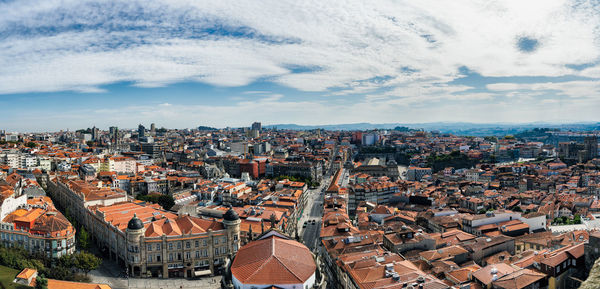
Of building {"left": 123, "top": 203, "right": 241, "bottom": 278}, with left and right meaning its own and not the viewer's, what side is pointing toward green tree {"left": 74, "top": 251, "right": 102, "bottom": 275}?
right

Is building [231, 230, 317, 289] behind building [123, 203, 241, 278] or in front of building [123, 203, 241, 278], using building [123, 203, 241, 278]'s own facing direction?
in front

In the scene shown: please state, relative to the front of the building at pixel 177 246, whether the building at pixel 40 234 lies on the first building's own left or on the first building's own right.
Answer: on the first building's own right

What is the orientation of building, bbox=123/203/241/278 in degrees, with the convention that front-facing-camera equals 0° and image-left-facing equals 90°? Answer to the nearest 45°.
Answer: approximately 0°
